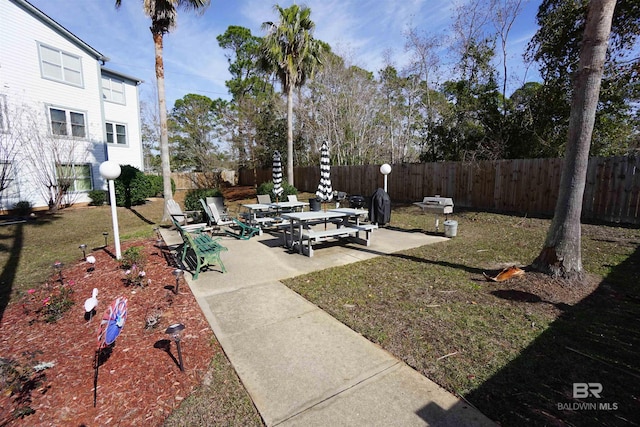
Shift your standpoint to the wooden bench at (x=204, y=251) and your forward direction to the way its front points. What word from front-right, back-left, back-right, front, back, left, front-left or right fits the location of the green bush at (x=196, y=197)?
front-left

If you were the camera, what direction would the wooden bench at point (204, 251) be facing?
facing away from the viewer and to the right of the viewer

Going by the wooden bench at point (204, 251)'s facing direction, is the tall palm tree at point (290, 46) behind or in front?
in front

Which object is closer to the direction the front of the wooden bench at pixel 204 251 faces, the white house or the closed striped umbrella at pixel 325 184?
the closed striped umbrella

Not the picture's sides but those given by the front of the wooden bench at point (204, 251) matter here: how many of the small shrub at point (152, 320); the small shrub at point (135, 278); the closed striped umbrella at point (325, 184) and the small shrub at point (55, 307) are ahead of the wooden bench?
1

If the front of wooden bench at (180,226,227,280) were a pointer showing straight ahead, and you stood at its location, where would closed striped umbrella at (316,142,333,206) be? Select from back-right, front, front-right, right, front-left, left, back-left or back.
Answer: front

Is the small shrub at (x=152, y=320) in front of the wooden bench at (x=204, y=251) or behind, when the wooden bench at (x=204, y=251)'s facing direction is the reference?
behind

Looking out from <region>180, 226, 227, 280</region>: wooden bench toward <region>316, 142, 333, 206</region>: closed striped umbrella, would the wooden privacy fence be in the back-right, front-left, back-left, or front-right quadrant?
front-right

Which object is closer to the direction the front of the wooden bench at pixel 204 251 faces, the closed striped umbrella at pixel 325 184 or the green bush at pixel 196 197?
the closed striped umbrella

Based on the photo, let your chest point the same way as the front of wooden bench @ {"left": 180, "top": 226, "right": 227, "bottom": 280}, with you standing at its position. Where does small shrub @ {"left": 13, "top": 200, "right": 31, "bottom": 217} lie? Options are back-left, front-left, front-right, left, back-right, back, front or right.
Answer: left
